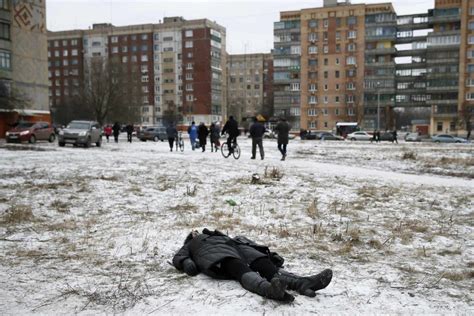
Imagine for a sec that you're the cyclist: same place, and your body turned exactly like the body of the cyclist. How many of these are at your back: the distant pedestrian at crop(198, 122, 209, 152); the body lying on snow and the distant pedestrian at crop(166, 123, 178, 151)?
1

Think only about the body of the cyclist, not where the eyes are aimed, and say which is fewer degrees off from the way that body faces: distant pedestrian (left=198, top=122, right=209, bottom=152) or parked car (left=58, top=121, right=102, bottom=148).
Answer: the distant pedestrian

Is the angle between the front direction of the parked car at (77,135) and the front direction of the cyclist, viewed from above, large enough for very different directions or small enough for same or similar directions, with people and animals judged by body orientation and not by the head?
very different directions

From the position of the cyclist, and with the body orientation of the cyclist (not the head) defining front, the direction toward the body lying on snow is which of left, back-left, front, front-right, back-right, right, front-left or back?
back

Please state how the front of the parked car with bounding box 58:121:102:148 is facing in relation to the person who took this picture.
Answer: facing the viewer and to the left of the viewer

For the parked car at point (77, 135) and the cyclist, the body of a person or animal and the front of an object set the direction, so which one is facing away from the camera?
the cyclist

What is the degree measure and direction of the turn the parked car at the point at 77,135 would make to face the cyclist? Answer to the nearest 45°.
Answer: approximately 90° to its left

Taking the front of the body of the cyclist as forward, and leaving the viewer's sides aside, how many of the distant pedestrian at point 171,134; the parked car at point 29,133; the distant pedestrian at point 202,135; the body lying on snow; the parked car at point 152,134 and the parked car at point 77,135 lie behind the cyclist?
1

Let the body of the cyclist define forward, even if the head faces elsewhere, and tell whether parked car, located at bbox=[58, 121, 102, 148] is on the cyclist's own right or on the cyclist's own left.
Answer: on the cyclist's own left

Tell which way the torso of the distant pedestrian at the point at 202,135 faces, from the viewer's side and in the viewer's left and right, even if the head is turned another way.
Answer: facing away from the viewer

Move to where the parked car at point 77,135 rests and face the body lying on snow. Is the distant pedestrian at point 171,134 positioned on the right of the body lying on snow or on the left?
left

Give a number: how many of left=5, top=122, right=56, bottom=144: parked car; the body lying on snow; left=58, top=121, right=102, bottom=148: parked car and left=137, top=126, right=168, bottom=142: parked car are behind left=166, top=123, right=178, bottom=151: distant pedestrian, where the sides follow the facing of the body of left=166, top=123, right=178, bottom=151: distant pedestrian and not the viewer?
1

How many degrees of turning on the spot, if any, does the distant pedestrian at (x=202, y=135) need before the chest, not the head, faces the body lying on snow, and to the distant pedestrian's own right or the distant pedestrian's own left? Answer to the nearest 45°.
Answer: approximately 180°

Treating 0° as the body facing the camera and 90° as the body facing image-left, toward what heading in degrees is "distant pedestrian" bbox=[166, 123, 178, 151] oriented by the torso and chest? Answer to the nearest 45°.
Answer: approximately 180°

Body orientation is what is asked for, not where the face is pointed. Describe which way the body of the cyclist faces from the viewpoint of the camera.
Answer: away from the camera
